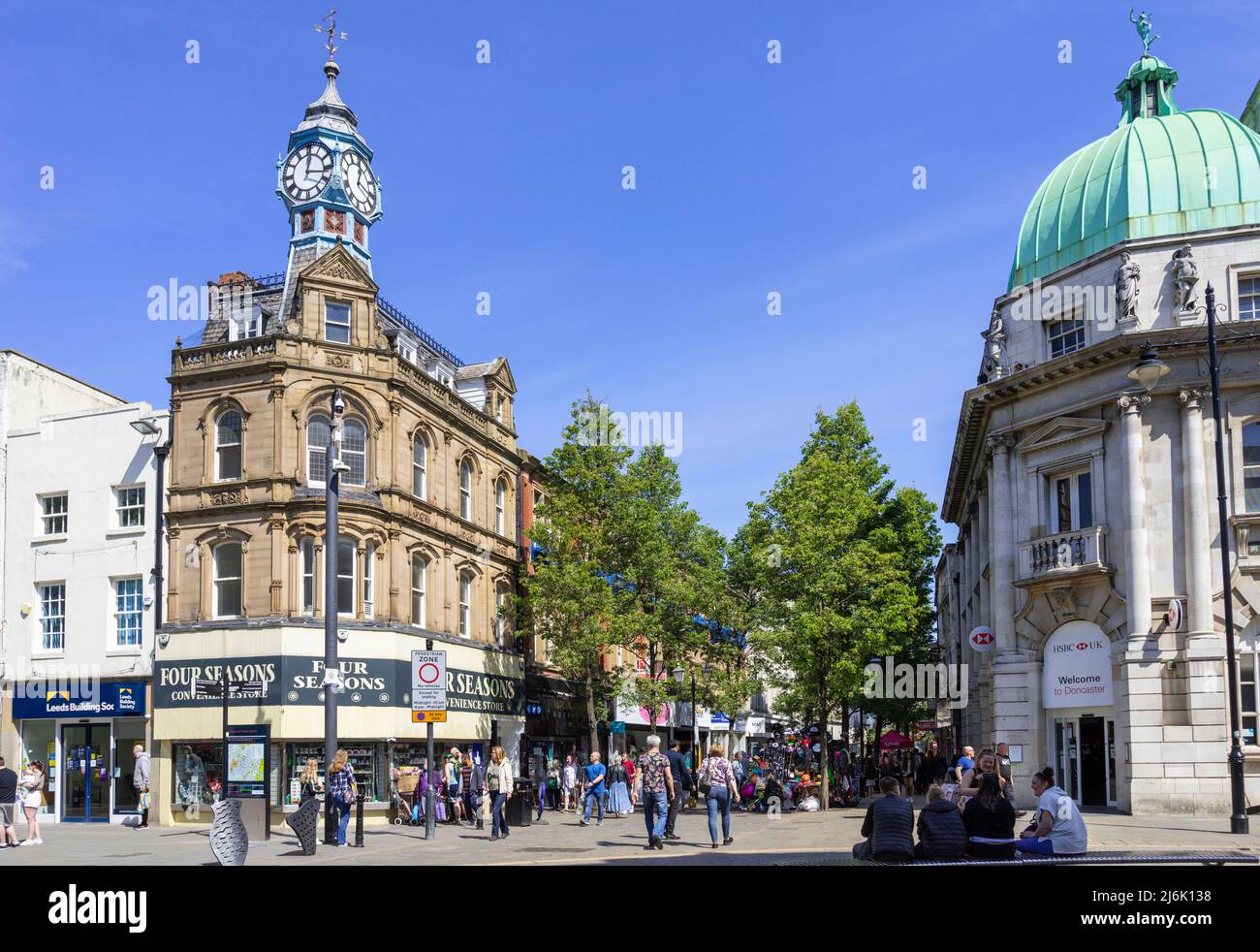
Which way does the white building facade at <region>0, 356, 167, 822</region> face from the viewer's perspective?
toward the camera

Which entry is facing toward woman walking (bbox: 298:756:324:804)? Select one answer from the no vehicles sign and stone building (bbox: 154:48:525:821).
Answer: the stone building

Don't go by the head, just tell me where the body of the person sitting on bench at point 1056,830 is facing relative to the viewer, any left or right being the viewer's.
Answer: facing away from the viewer and to the left of the viewer

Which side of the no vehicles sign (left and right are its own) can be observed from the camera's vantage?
front

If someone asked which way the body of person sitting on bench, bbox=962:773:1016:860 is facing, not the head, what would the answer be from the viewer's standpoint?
away from the camera

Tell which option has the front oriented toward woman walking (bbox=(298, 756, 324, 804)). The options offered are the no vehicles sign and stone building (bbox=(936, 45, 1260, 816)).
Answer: the stone building

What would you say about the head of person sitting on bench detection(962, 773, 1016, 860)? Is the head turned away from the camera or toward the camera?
away from the camera

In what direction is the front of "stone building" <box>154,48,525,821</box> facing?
toward the camera

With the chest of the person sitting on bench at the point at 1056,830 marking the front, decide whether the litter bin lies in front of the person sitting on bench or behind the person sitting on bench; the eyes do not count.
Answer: in front

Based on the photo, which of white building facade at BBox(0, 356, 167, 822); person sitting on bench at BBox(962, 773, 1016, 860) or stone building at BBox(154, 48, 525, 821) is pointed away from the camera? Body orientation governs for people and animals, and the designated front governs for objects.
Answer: the person sitting on bench

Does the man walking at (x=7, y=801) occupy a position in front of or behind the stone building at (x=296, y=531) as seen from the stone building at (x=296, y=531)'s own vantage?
in front

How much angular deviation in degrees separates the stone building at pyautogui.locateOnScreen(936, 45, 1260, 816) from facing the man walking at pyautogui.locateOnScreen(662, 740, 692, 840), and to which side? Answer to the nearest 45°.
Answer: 0° — it already faces them

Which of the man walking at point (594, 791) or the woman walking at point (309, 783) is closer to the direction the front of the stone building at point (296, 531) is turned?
the woman walking

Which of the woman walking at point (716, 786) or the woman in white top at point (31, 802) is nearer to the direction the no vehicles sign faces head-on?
the woman walking
